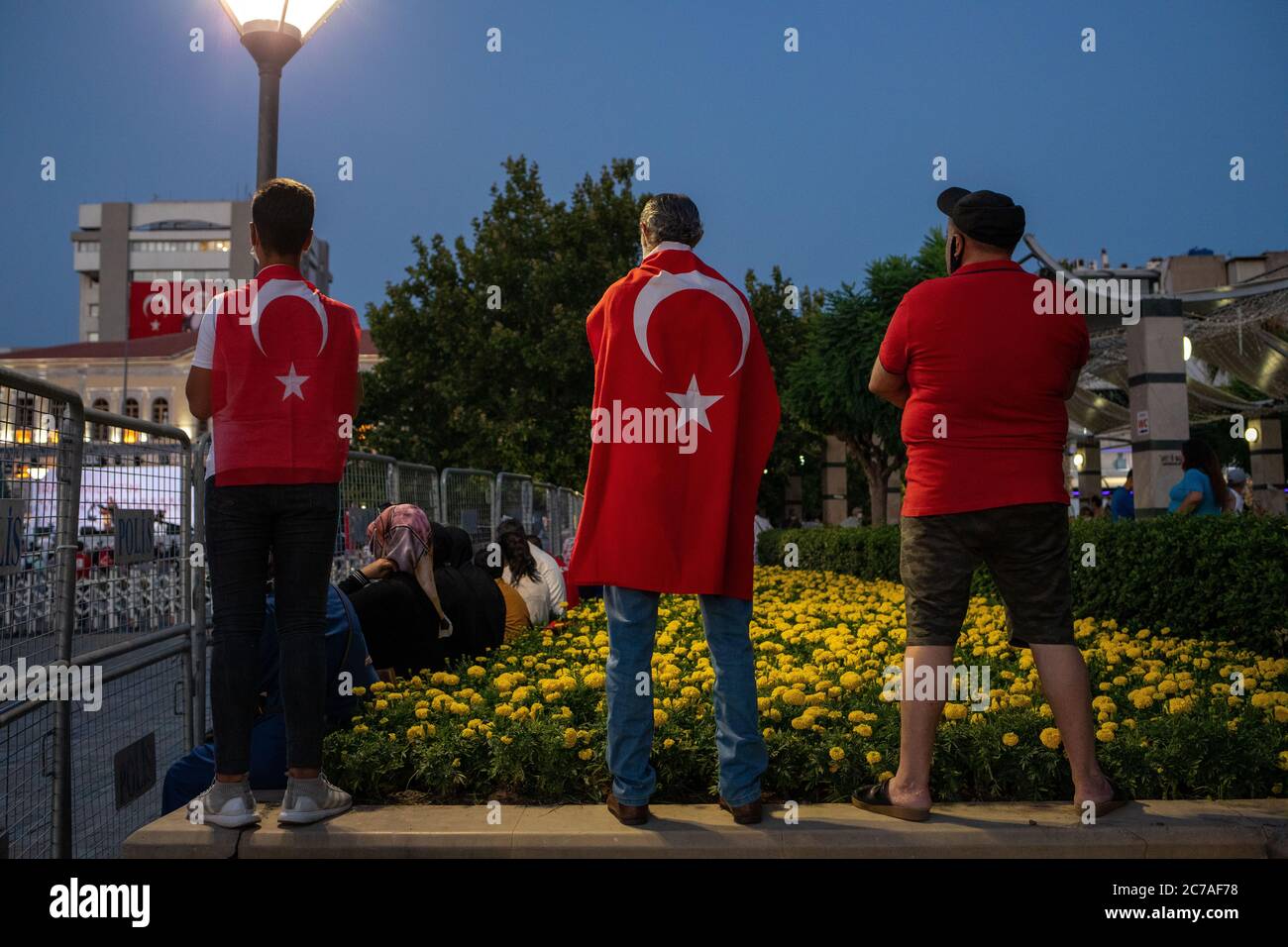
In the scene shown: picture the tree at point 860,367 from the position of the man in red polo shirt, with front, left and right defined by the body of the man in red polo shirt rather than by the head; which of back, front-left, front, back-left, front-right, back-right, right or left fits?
front

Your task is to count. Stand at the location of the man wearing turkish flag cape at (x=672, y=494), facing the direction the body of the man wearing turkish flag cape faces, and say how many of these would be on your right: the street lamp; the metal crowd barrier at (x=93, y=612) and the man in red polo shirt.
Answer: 1

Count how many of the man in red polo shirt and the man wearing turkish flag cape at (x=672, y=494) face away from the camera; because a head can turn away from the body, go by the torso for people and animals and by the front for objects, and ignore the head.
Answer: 2

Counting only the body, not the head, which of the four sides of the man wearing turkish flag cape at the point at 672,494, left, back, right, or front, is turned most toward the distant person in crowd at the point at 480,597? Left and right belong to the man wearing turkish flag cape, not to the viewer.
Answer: front

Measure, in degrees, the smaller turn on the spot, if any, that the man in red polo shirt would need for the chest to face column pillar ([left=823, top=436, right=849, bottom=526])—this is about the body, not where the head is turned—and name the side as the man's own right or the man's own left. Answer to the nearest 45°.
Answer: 0° — they already face it

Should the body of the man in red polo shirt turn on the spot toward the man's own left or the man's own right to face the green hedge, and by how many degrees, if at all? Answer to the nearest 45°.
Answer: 0° — they already face it

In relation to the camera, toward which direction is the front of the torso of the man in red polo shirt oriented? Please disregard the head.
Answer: away from the camera

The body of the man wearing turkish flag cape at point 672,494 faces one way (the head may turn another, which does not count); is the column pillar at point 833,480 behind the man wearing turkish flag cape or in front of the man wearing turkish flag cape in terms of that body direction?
in front

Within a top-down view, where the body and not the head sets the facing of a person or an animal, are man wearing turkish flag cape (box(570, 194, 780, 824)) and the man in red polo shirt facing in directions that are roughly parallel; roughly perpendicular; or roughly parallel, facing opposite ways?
roughly parallel

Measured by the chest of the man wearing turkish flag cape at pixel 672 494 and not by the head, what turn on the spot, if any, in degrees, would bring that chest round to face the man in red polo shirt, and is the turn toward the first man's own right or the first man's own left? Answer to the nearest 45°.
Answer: approximately 90° to the first man's own right

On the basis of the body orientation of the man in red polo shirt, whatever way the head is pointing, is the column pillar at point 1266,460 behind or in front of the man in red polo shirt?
in front

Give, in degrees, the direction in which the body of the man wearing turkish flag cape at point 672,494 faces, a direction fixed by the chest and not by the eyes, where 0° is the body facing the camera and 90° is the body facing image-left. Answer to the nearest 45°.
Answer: approximately 180°

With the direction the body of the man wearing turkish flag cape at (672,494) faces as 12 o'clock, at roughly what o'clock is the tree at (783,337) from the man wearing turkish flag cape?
The tree is roughly at 12 o'clock from the man wearing turkish flag cape.
